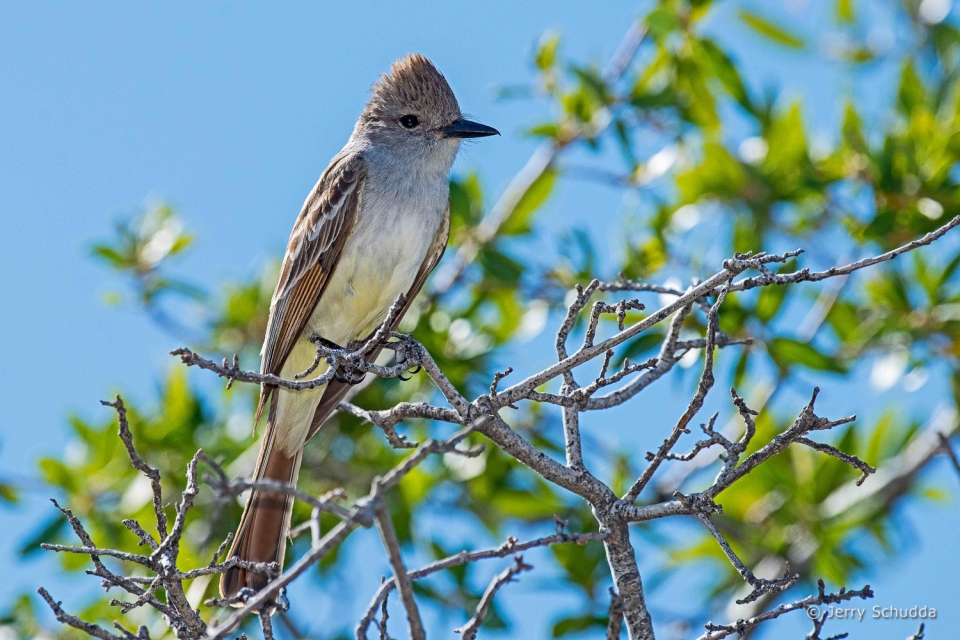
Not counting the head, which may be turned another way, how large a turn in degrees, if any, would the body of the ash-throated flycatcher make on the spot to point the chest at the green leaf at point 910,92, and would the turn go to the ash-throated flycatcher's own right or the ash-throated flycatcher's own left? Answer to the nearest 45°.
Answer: approximately 135° to the ash-throated flycatcher's own left

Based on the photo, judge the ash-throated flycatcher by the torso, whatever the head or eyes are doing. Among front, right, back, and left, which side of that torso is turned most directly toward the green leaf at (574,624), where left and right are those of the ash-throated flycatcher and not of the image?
left

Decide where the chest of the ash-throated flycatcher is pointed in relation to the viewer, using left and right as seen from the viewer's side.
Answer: facing the viewer and to the right of the viewer

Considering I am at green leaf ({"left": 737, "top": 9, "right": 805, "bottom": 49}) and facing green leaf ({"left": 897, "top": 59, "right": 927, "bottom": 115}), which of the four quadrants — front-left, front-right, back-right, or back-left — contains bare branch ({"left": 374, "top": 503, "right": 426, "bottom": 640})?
back-right
